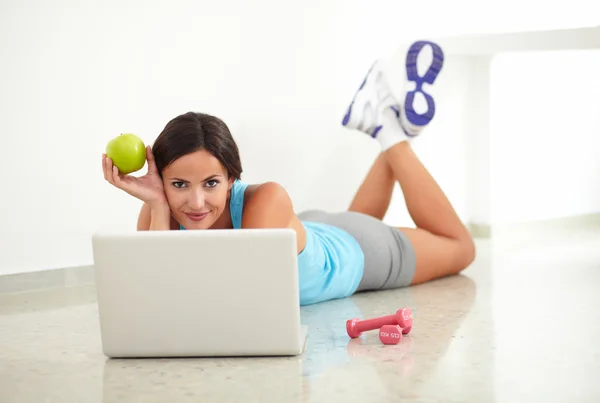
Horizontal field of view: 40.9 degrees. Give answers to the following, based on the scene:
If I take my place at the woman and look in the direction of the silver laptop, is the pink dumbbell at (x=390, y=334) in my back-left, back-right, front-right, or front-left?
front-left

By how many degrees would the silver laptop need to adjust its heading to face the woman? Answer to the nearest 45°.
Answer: approximately 45° to its right

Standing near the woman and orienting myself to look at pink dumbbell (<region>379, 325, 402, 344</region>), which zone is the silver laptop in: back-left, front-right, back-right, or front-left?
front-right

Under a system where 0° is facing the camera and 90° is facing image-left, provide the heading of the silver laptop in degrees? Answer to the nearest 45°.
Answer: approximately 180°
